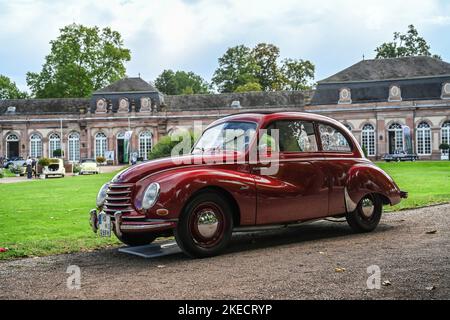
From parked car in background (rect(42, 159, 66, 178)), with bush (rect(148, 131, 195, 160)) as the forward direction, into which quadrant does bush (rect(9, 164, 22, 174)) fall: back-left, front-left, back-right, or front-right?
back-left

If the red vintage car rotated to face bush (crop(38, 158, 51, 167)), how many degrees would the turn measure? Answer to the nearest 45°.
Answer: approximately 90° to its right

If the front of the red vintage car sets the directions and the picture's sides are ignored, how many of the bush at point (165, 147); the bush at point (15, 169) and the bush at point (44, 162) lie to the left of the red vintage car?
0

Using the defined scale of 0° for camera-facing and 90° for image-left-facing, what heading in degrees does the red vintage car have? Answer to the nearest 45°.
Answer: approximately 45°

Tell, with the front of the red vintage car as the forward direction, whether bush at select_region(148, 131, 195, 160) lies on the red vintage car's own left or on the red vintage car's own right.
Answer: on the red vintage car's own right
